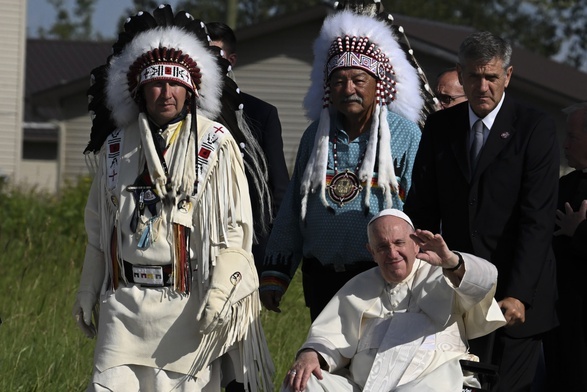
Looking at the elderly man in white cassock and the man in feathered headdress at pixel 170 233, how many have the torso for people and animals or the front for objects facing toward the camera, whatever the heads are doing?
2

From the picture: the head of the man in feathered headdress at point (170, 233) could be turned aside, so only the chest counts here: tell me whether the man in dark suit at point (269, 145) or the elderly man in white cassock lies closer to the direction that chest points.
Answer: the elderly man in white cassock

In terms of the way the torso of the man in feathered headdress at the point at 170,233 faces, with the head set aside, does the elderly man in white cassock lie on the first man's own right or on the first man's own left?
on the first man's own left

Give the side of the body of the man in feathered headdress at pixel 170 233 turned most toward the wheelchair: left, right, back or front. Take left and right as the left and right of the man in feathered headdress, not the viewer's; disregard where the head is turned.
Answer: left

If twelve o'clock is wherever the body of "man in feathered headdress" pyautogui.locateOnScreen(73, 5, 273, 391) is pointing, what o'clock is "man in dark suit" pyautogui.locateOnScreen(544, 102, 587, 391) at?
The man in dark suit is roughly at 9 o'clock from the man in feathered headdress.

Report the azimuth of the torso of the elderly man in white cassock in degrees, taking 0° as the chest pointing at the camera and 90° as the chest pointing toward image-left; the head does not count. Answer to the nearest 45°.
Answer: approximately 0°
